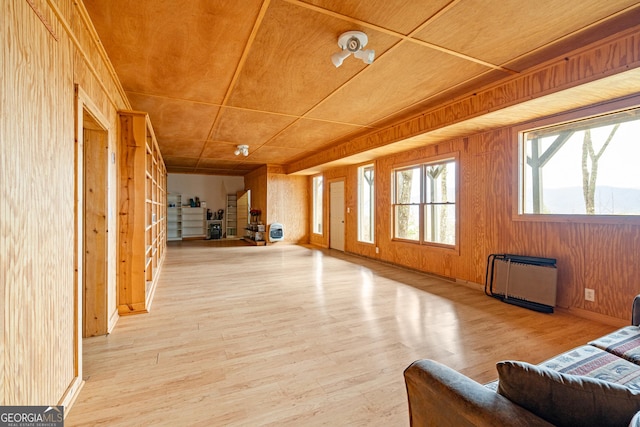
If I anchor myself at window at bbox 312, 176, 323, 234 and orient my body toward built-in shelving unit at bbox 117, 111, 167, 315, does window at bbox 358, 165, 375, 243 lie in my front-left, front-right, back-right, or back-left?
front-left

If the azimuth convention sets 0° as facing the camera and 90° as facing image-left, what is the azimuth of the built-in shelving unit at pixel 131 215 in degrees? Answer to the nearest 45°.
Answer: approximately 270°

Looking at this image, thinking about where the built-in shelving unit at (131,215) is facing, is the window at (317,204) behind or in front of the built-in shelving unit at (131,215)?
in front

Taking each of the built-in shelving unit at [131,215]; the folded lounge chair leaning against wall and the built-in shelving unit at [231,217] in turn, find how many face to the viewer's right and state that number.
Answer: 1

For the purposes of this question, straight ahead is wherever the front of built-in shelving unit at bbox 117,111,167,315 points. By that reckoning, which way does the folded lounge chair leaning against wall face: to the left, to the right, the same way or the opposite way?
the opposite way

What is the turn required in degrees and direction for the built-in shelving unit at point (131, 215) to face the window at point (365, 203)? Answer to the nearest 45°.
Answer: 0° — it already faces it

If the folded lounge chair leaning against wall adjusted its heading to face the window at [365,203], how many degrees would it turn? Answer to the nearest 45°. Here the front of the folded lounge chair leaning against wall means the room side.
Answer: approximately 90° to its right

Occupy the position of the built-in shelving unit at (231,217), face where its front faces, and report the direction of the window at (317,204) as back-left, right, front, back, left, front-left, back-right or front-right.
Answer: front-left

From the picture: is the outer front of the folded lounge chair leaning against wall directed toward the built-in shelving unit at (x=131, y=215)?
yes

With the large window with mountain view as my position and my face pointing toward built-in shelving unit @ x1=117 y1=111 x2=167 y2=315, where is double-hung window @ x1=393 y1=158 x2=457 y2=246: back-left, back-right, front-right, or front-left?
front-right

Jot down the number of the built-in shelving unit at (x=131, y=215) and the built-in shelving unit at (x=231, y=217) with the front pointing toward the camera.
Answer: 1

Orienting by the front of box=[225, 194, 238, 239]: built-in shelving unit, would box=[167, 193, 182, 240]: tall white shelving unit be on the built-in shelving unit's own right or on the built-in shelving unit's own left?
on the built-in shelving unit's own right

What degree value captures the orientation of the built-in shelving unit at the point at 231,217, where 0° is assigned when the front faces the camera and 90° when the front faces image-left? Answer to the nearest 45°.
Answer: approximately 0°

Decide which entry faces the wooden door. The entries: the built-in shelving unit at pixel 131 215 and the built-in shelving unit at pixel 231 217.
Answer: the built-in shelving unit at pixel 231 217

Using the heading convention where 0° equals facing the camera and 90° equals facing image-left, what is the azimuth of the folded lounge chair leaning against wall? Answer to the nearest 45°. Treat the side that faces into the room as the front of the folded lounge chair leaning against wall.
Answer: approximately 45°

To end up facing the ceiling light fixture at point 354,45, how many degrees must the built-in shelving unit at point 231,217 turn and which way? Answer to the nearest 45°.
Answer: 0° — it already faces it
